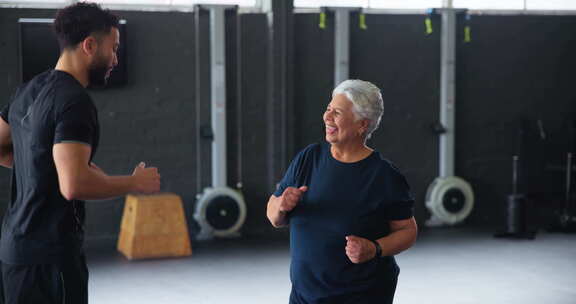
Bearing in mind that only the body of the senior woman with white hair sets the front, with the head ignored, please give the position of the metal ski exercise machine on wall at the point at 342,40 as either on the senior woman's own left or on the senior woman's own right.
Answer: on the senior woman's own right

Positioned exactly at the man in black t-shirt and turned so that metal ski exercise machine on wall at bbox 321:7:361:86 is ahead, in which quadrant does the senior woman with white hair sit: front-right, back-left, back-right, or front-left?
front-right

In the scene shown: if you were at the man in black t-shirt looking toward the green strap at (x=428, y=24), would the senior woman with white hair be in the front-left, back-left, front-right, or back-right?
front-right

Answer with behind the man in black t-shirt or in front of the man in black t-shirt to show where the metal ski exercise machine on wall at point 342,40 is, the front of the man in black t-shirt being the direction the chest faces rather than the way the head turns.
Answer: in front

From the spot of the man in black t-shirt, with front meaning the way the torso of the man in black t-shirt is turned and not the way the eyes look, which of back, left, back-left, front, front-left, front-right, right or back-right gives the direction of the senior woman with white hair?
front-right

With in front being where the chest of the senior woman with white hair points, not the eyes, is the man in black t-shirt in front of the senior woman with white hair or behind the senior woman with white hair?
in front

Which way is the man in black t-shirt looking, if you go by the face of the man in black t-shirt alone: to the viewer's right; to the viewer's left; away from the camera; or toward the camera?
to the viewer's right

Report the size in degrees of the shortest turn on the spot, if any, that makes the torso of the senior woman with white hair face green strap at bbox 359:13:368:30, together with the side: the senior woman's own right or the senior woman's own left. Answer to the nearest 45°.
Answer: approximately 135° to the senior woman's own right

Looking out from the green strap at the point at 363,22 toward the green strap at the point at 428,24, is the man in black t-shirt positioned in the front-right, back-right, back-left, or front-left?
back-right

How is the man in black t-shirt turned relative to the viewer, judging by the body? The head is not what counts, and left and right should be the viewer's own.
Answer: facing away from the viewer and to the right of the viewer

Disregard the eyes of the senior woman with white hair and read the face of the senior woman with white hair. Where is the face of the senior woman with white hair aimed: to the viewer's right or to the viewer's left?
to the viewer's left

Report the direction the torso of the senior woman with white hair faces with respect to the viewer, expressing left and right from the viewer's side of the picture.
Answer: facing the viewer and to the left of the viewer

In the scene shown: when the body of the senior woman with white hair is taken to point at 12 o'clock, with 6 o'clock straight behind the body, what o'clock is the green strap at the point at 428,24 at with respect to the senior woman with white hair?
The green strap is roughly at 5 o'clock from the senior woman with white hair.

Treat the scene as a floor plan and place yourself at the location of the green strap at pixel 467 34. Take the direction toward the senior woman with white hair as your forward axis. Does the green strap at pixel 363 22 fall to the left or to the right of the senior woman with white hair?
right

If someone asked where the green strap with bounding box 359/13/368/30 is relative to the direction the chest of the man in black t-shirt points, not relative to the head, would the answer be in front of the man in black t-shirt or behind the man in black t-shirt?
in front
